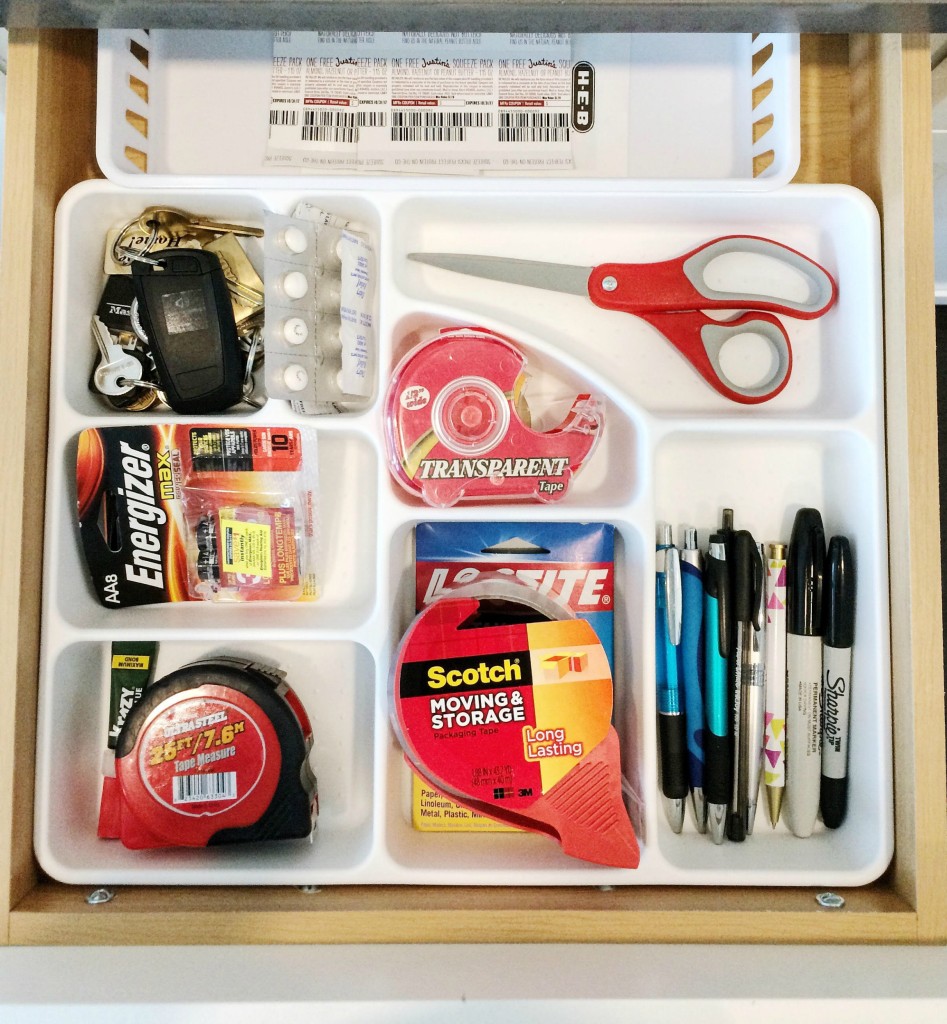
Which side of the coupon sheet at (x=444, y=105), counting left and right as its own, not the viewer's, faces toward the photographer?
front

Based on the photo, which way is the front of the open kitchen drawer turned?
toward the camera
